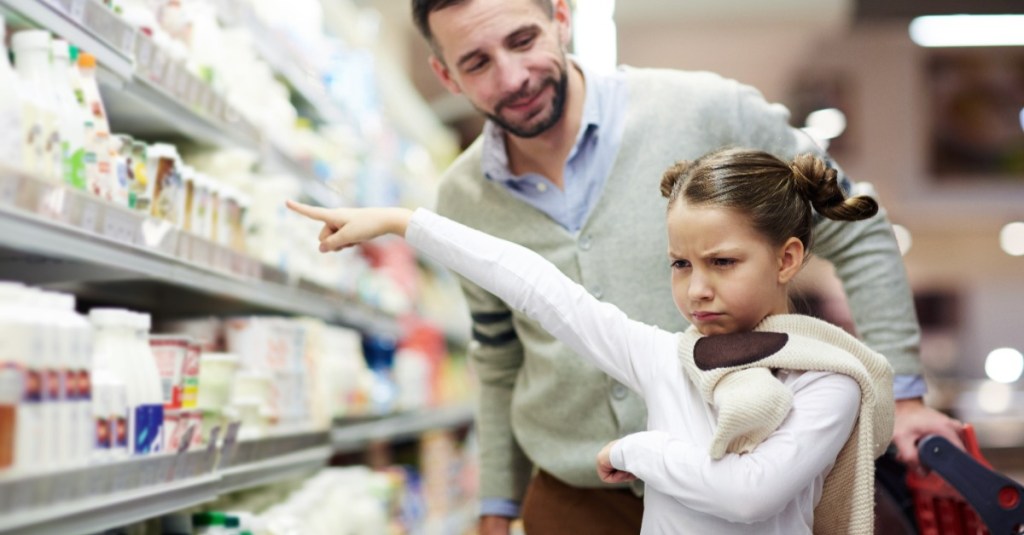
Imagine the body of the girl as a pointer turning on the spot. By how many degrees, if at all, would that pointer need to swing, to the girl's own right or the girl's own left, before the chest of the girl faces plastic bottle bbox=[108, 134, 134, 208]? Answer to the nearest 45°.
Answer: approximately 45° to the girl's own right

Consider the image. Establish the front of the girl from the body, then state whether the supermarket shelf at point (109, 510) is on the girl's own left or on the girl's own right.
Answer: on the girl's own right

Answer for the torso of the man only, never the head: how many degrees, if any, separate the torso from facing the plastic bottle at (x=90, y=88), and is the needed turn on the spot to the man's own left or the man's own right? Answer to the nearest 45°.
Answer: approximately 45° to the man's own right

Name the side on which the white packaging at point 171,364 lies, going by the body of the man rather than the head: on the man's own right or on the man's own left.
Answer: on the man's own right

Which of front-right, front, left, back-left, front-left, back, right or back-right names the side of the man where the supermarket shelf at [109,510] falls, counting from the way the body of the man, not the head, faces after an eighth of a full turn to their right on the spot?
front

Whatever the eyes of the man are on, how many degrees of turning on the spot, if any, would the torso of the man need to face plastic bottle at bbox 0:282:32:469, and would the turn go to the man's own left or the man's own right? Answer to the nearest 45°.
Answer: approximately 45° to the man's own right

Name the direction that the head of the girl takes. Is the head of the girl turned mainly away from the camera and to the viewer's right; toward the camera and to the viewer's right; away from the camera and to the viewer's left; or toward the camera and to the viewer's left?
toward the camera and to the viewer's left

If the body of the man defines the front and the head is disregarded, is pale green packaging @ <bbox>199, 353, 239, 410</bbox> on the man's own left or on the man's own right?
on the man's own right

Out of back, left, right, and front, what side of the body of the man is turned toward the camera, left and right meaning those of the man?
front

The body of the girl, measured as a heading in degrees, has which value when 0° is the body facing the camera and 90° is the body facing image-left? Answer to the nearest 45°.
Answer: approximately 45°

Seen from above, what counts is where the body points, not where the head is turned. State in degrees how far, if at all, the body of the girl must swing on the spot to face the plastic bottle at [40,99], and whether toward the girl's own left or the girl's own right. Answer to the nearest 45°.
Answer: approximately 45° to the girl's own right

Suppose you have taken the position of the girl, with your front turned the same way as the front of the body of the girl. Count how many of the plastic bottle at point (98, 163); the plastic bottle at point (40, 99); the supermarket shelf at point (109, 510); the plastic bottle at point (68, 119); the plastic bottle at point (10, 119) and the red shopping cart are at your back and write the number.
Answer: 1

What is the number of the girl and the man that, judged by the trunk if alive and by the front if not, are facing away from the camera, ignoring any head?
0

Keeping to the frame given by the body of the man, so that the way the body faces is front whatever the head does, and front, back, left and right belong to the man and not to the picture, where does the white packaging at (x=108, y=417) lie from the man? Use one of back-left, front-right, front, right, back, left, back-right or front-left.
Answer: front-right

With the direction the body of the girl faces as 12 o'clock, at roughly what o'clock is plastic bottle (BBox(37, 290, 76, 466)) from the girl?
The plastic bottle is roughly at 1 o'clock from the girl.
